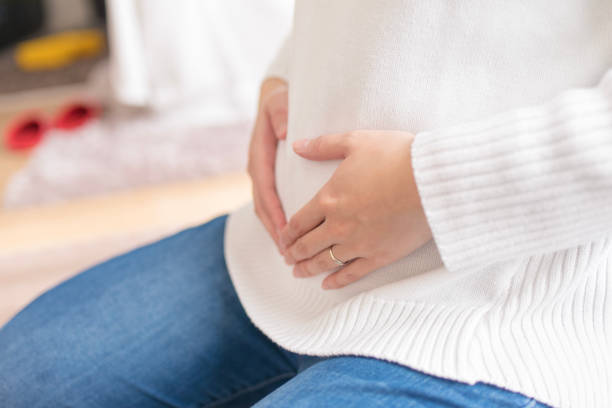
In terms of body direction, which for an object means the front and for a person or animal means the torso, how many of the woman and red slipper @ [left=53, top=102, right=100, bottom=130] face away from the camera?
0

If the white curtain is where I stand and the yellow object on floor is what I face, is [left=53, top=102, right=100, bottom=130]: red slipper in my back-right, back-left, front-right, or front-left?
front-left

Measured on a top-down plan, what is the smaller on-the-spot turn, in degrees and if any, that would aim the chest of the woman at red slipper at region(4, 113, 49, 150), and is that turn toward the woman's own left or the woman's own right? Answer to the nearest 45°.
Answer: approximately 90° to the woman's own right

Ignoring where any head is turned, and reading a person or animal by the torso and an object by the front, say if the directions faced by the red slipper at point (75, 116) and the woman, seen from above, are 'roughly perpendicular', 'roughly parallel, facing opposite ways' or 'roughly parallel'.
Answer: roughly parallel

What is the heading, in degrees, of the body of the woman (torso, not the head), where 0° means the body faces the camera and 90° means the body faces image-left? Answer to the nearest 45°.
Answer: approximately 45°

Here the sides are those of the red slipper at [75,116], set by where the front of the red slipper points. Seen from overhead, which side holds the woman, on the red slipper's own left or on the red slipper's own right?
on the red slipper's own left

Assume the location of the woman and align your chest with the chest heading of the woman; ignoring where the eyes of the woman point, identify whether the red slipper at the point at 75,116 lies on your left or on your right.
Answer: on your right
